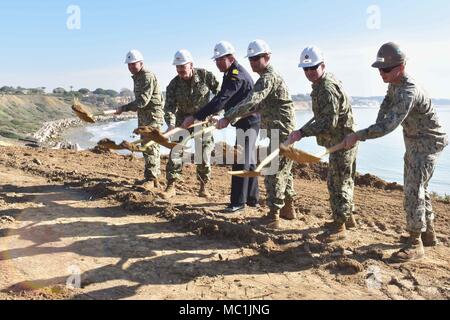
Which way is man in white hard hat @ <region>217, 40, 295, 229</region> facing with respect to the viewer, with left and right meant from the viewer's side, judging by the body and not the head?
facing the viewer and to the left of the viewer

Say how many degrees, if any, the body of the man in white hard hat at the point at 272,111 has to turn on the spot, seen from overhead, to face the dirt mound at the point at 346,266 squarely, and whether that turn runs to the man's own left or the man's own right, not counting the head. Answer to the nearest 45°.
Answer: approximately 90° to the man's own left

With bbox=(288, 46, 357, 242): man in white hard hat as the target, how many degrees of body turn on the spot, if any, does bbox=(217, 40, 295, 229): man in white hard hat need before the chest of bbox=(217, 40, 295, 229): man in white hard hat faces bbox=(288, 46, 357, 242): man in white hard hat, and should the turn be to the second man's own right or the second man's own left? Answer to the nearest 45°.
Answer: approximately 90° to the second man's own left

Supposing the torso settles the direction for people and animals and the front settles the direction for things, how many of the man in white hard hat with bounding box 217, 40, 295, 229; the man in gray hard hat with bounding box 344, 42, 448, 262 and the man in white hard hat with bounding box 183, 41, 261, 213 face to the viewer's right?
0

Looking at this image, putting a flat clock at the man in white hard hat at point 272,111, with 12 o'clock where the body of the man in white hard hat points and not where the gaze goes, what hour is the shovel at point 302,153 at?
The shovel is roughly at 10 o'clock from the man in white hard hat.

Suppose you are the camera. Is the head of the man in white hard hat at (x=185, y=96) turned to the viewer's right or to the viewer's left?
to the viewer's left

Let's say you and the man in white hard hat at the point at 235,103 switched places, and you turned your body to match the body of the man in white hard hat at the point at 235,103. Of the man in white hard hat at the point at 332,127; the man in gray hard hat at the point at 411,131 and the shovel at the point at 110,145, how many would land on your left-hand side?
2

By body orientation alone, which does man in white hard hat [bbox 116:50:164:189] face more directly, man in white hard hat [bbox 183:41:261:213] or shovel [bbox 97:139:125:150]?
the shovel

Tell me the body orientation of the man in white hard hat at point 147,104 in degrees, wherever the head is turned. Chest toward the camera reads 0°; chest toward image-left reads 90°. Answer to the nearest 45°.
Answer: approximately 45°

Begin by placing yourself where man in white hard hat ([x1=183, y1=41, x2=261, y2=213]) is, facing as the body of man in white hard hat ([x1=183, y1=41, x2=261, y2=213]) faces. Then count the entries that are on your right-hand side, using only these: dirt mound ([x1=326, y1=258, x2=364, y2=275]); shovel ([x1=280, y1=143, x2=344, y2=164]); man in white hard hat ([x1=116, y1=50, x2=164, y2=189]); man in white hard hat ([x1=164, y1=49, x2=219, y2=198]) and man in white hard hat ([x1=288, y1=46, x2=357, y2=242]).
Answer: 2

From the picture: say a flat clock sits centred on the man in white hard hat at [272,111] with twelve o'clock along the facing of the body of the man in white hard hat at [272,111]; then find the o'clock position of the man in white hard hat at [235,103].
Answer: the man in white hard hat at [235,103] is roughly at 3 o'clock from the man in white hard hat at [272,111].

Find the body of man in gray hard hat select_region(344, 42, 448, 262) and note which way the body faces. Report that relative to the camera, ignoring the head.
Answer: to the viewer's left

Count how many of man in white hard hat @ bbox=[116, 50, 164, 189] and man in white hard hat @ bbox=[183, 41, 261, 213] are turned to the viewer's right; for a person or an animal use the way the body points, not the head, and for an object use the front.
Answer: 0

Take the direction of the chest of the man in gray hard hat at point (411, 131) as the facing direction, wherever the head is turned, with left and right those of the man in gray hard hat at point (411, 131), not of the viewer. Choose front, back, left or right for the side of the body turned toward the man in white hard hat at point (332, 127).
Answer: front
